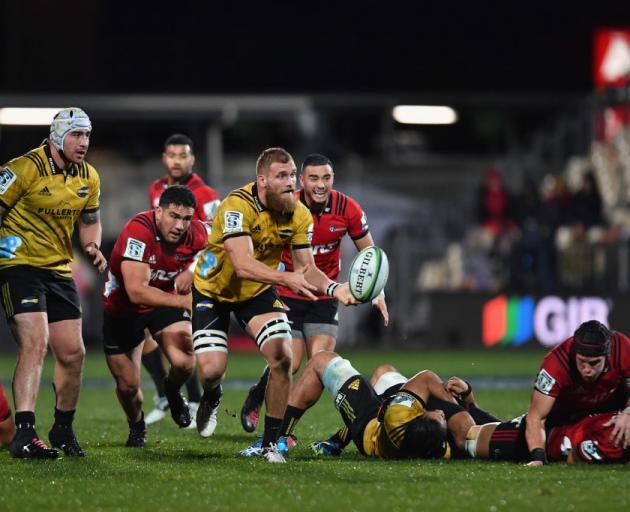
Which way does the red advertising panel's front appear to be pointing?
toward the camera

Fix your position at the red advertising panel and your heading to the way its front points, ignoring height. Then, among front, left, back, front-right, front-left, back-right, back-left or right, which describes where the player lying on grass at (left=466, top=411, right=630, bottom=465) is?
front

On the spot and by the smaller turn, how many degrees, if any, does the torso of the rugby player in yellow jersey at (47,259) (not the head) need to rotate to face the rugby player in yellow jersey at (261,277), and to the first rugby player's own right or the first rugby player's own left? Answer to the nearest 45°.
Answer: approximately 45° to the first rugby player's own left

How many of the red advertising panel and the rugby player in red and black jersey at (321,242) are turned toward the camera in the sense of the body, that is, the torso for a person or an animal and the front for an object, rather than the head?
2

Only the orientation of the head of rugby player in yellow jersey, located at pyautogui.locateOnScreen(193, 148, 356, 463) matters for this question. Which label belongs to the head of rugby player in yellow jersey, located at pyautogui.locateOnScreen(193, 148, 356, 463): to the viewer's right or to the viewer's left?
to the viewer's right

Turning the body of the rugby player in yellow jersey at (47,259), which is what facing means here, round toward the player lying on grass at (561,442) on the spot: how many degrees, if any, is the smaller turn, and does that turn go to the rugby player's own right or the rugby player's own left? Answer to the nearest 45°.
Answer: approximately 45° to the rugby player's own left

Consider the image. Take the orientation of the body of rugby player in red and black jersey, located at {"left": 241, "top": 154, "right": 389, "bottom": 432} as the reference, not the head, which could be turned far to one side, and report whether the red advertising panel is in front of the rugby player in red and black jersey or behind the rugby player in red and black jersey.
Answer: behind

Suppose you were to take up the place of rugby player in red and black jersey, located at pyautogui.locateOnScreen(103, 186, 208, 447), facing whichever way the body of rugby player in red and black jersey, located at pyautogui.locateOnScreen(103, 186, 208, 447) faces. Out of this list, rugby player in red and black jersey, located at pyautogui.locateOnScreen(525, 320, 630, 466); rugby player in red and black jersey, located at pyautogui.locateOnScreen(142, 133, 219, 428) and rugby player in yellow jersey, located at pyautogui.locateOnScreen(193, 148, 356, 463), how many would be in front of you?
2

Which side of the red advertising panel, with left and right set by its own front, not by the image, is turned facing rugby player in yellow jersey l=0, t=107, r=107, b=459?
front

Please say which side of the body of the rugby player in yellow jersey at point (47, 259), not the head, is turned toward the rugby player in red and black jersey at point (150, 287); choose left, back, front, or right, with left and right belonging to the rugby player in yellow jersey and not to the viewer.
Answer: left

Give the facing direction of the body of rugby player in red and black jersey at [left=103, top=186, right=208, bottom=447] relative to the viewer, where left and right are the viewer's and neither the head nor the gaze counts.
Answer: facing the viewer and to the right of the viewer

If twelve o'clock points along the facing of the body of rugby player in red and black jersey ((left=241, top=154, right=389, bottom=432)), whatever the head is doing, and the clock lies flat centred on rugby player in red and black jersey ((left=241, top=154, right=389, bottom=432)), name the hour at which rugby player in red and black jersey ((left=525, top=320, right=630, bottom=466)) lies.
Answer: rugby player in red and black jersey ((left=525, top=320, right=630, bottom=466)) is roughly at 11 o'clock from rugby player in red and black jersey ((left=241, top=154, right=389, bottom=432)).

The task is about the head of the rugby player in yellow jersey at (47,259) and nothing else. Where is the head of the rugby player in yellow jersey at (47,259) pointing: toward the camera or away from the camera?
toward the camera

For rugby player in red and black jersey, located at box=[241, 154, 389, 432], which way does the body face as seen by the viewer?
toward the camera

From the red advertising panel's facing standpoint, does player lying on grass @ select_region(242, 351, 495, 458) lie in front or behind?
in front
